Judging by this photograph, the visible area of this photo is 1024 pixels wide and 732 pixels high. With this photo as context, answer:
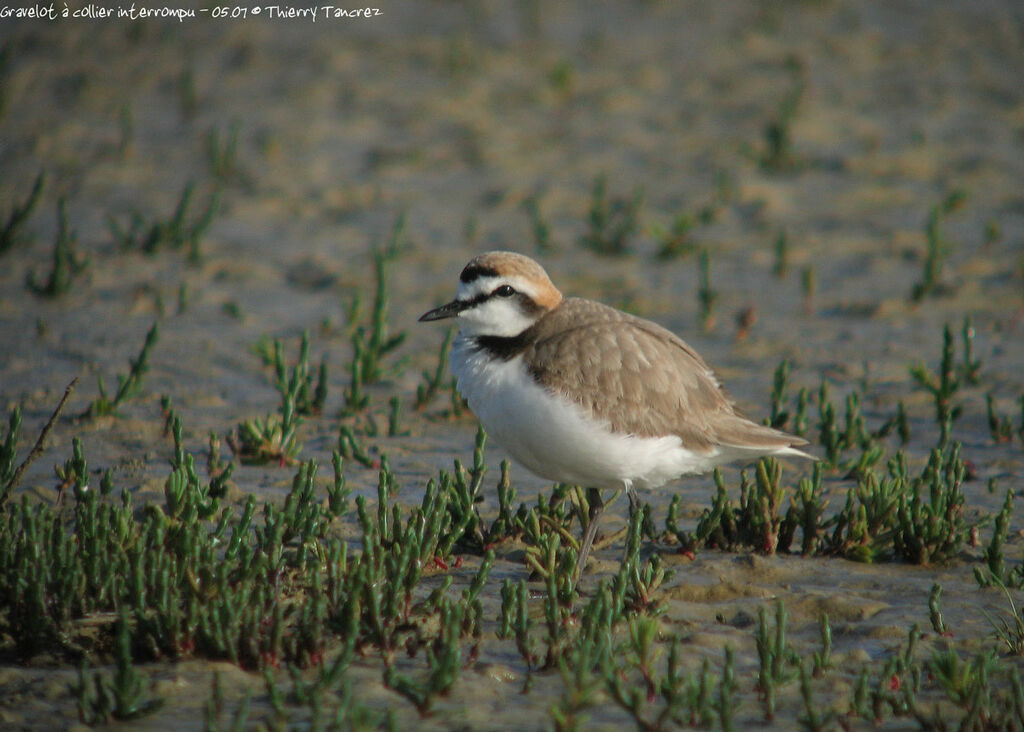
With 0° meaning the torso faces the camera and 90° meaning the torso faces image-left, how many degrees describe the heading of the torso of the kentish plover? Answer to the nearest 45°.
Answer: approximately 90°
